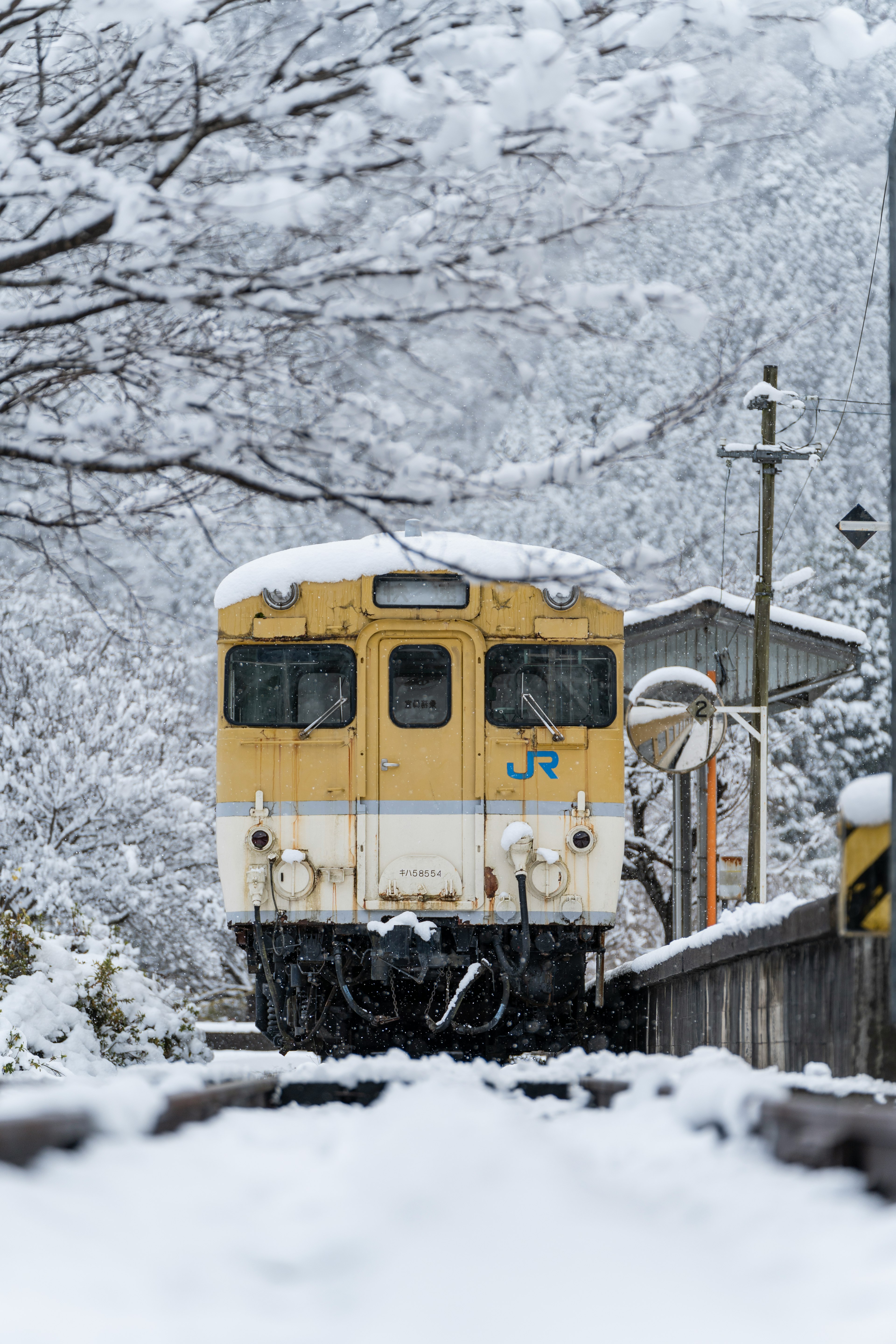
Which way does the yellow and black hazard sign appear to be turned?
toward the camera

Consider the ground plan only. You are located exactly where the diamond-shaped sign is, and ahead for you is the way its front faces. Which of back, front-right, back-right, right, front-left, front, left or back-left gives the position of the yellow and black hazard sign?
front

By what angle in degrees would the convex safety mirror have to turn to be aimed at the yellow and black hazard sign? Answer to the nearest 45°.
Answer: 0° — it already faces it

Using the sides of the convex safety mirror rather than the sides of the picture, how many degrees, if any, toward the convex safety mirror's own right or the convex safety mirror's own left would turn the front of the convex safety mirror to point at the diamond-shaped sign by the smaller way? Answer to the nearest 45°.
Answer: approximately 135° to the convex safety mirror's own left

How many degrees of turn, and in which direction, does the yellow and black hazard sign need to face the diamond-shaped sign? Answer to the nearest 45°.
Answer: approximately 180°

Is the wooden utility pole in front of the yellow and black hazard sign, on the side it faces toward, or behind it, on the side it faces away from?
behind

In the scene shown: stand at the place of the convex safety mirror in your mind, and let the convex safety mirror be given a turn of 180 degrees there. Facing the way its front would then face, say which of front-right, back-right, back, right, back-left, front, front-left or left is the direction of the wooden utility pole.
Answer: right

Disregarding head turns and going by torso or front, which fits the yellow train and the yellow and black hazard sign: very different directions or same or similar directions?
same or similar directions

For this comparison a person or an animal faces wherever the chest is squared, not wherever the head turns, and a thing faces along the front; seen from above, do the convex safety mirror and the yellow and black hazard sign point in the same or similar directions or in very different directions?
same or similar directions

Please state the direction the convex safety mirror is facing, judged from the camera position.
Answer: facing the viewer

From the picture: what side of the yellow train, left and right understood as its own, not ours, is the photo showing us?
front

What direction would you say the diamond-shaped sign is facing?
toward the camera

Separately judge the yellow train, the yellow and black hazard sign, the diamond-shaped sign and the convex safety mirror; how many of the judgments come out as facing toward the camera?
4
